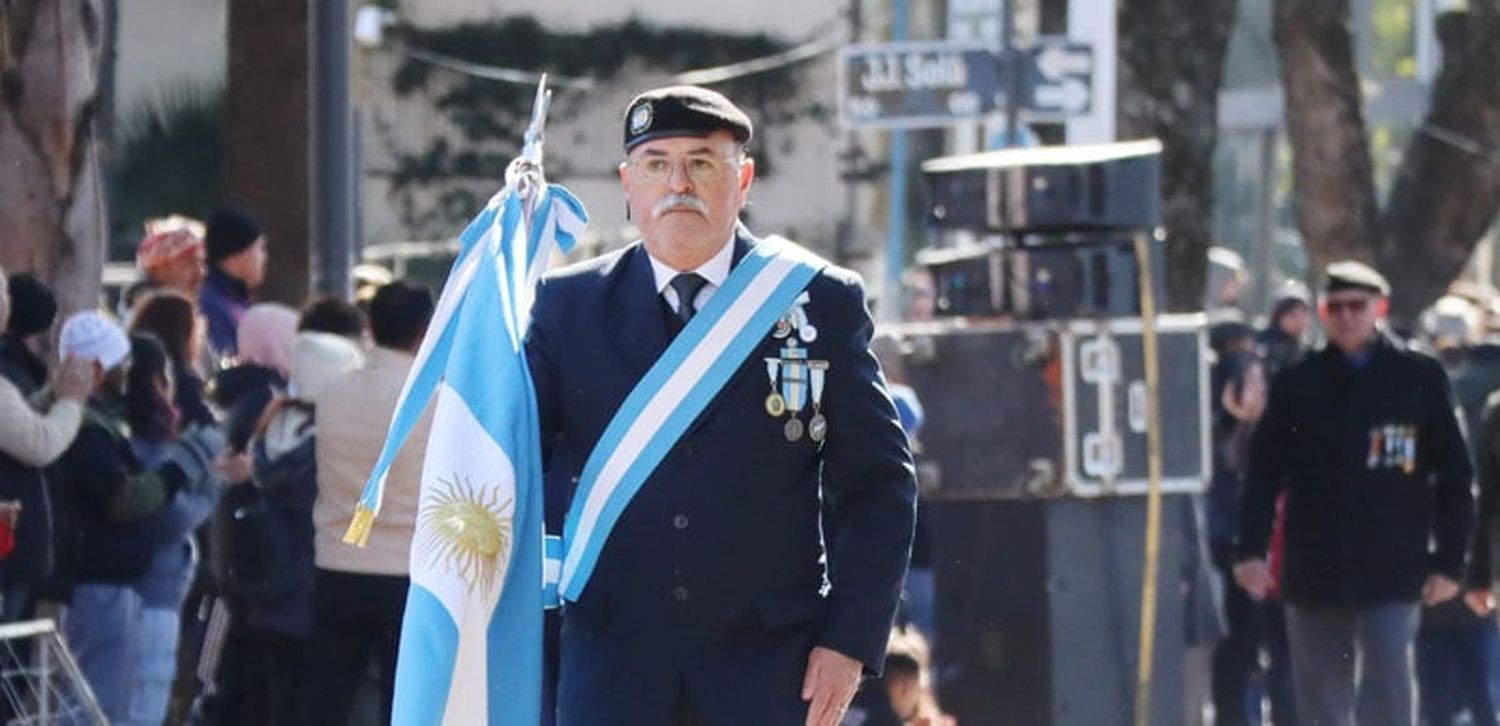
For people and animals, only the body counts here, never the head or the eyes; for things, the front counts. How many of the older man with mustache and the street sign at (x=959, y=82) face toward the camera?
2

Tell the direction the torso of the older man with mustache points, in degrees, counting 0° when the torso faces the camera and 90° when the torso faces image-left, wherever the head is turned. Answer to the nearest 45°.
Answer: approximately 0°

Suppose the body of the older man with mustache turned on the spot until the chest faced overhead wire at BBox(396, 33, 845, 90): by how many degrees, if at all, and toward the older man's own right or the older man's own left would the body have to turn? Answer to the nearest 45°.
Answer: approximately 180°

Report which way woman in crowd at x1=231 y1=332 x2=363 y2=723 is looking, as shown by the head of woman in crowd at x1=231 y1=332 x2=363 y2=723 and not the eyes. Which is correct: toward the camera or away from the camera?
away from the camera

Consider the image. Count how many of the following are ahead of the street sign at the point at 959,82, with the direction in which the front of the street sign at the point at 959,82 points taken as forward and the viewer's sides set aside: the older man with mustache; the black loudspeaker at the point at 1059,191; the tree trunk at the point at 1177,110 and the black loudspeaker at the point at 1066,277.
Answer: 3

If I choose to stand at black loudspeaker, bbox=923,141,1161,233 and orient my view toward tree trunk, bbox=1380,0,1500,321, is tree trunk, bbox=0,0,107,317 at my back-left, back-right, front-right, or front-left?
back-left

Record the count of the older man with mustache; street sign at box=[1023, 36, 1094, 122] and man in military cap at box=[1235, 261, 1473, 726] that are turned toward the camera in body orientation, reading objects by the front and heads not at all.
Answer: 3

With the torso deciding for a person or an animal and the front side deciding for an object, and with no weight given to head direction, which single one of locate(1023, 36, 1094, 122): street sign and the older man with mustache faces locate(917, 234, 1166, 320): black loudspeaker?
the street sign

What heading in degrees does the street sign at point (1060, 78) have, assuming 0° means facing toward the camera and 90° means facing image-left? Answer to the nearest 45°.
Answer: approximately 0°

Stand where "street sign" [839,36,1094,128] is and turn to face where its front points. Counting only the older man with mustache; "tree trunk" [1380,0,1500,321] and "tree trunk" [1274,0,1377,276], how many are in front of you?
1
